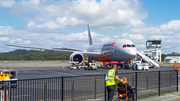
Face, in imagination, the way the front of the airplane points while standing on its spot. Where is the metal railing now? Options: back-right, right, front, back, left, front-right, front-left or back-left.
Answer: front-right

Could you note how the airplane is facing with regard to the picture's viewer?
facing the viewer and to the right of the viewer
